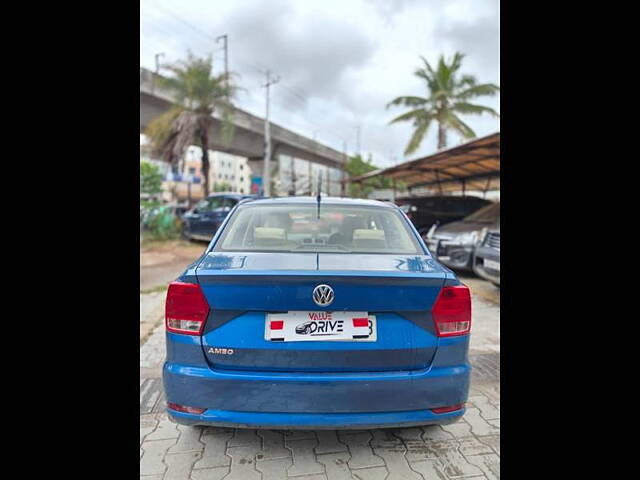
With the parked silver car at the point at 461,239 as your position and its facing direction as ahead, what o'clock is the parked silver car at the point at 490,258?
the parked silver car at the point at 490,258 is roughly at 10 o'clock from the parked silver car at the point at 461,239.

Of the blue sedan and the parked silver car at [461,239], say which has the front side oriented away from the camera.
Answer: the blue sedan

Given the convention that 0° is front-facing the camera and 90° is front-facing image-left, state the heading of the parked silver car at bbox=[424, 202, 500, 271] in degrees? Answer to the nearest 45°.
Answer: approximately 45°

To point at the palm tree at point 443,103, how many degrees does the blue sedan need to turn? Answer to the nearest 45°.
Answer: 0° — it already faces it

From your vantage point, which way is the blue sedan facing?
away from the camera

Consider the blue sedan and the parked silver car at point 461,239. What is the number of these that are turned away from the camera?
1

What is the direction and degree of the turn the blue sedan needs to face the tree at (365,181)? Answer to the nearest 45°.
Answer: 0° — it already faces it

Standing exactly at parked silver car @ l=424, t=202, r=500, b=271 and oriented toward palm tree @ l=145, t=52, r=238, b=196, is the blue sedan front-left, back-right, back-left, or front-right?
back-left

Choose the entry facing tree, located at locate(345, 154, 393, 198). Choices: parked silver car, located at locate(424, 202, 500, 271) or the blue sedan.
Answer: the blue sedan

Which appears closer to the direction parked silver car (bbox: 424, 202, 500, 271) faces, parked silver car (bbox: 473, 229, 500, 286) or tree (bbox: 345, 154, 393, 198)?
the parked silver car

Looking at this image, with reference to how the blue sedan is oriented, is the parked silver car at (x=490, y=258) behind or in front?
in front

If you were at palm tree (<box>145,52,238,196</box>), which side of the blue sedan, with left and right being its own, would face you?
front

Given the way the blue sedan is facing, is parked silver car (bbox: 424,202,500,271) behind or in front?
in front

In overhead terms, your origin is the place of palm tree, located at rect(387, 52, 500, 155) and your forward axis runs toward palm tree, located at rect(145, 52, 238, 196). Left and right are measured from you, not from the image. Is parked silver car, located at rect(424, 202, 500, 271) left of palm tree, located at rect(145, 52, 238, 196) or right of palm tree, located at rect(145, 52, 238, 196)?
left
